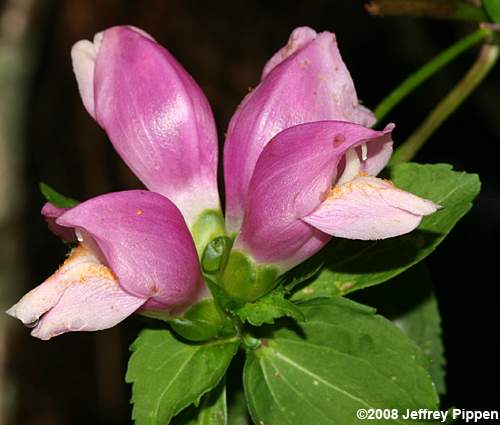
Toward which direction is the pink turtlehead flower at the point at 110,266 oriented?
to the viewer's left

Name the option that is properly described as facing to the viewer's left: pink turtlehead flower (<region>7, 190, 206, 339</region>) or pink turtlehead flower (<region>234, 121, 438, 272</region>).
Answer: pink turtlehead flower (<region>7, 190, 206, 339</region>)

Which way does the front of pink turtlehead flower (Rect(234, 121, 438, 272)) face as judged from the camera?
facing to the right of the viewer

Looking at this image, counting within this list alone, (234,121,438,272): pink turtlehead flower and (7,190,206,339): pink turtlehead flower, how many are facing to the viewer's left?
1

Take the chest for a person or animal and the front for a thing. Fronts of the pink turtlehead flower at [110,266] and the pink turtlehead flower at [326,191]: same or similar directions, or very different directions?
very different directions
